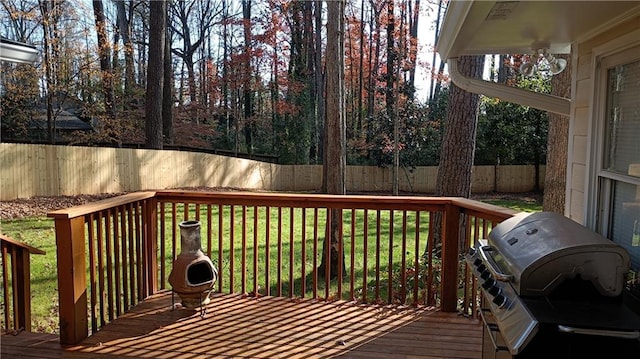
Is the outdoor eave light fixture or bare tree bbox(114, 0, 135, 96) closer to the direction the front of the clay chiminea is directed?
the outdoor eave light fixture

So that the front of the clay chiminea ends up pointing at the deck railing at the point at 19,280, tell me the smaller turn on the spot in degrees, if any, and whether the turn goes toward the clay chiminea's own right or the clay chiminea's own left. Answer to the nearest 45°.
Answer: approximately 135° to the clay chiminea's own right

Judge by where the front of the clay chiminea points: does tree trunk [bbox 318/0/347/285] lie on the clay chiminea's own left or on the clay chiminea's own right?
on the clay chiminea's own left

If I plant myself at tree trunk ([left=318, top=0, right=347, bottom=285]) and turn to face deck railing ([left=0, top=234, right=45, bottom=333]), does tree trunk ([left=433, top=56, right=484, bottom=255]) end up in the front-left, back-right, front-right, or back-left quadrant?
back-left

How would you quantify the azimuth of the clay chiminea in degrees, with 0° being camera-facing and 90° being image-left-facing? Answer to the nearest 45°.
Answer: approximately 315°

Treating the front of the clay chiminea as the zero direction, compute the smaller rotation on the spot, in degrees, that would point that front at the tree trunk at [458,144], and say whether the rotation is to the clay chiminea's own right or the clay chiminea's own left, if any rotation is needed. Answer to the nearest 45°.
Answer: approximately 90° to the clay chiminea's own left
